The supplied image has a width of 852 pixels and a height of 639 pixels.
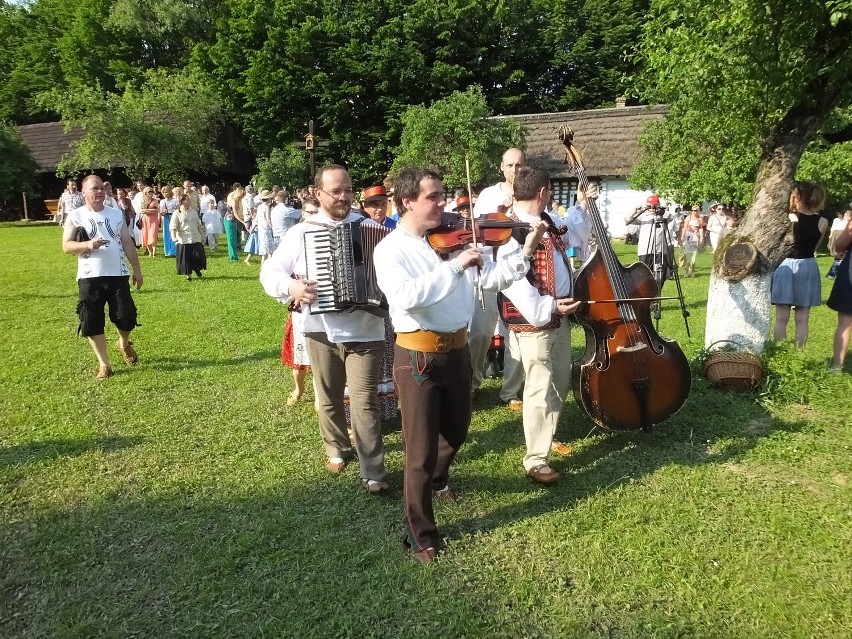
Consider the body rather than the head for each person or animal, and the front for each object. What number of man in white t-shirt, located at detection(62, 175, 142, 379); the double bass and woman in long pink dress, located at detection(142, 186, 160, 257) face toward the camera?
3

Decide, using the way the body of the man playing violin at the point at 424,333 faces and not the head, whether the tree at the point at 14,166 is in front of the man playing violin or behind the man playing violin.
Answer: behind

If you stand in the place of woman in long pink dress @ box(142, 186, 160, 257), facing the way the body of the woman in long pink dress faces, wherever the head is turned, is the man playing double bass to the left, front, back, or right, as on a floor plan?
front

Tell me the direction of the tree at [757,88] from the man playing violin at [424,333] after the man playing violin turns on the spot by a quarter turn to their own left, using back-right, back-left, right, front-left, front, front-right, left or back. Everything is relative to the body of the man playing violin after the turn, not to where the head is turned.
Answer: front

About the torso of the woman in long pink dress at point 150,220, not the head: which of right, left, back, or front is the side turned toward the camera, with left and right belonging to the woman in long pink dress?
front

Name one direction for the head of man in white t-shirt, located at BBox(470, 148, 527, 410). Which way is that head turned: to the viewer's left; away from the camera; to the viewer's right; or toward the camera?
toward the camera

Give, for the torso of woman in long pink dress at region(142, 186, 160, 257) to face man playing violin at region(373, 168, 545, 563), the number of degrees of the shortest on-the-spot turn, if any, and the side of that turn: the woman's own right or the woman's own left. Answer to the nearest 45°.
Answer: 0° — they already face them

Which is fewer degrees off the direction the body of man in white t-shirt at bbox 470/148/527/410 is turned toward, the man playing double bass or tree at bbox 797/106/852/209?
the man playing double bass

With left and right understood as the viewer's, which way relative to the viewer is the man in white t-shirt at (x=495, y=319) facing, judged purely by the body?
facing the viewer

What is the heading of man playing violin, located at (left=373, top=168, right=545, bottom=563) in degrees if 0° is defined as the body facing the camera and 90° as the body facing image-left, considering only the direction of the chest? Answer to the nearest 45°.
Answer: approximately 315°

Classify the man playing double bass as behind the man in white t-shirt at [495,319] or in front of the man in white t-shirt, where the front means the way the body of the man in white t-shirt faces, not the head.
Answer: in front

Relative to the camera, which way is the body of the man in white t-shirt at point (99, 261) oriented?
toward the camera

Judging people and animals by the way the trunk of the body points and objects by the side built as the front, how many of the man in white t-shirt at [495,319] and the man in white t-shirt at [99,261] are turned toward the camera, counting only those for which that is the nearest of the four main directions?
2
